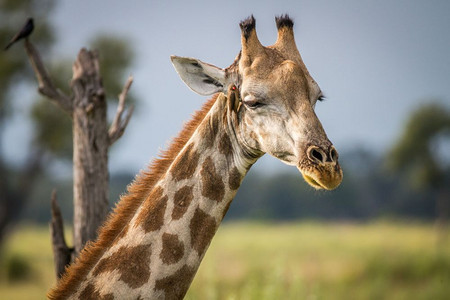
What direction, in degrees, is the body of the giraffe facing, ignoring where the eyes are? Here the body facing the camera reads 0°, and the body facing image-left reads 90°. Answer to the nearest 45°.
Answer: approximately 315°

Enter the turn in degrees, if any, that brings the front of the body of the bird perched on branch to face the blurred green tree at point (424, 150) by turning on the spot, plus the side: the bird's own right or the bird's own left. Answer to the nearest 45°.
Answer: approximately 45° to the bird's own left

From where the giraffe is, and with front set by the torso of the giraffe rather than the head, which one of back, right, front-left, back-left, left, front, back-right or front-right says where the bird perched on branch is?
back

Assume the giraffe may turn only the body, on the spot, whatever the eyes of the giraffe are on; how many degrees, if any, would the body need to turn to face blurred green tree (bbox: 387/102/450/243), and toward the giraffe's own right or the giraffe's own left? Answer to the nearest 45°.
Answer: approximately 90° to the giraffe's own left

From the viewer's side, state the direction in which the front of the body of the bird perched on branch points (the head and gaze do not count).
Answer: to the viewer's right
